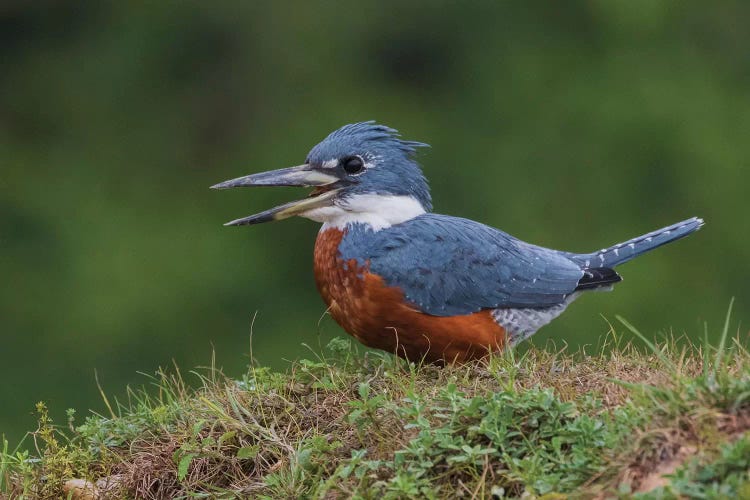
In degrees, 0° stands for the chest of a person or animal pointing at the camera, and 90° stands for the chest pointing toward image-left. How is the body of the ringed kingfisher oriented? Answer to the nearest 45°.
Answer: approximately 90°
